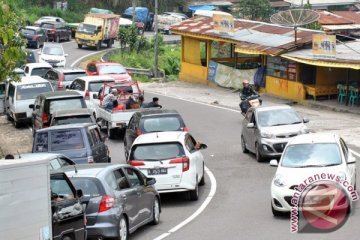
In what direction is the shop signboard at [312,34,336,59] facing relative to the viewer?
toward the camera

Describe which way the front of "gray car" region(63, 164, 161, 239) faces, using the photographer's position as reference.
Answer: facing away from the viewer and to the right of the viewer

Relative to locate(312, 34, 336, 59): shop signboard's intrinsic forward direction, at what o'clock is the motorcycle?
The motorcycle is roughly at 1 o'clock from the shop signboard.

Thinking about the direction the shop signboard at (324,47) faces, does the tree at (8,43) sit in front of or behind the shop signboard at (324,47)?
in front

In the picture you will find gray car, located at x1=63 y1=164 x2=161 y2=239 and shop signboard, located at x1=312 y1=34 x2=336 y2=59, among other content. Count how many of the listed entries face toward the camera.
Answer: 1

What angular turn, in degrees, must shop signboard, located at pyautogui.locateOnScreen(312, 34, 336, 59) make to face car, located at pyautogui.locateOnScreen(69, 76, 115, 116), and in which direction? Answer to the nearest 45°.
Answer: approximately 45° to its right

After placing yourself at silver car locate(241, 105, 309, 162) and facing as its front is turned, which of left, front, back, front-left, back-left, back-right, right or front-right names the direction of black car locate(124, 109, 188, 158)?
back-right

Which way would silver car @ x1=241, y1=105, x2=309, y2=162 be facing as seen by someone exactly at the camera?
facing the viewer and to the right of the viewer

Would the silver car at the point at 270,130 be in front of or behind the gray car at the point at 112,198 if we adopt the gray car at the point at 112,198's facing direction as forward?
in front

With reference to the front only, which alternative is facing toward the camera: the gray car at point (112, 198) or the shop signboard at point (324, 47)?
the shop signboard
